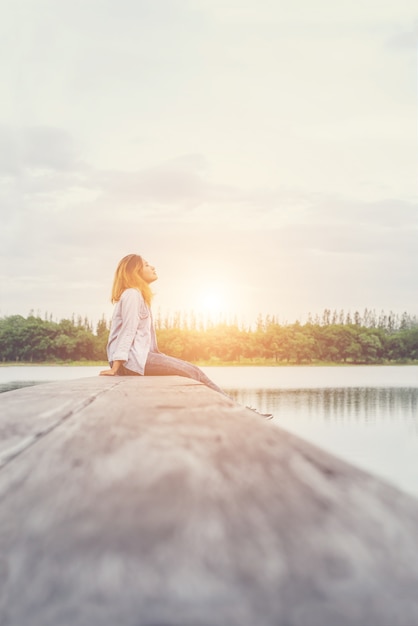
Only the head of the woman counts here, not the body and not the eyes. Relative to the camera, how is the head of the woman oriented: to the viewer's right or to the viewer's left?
to the viewer's right

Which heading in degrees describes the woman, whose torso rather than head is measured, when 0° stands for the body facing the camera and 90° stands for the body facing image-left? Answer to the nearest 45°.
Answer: approximately 270°
